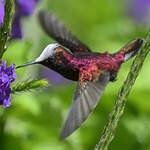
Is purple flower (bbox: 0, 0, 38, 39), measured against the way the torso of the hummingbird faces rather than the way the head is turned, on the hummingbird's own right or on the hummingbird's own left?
on the hummingbird's own right

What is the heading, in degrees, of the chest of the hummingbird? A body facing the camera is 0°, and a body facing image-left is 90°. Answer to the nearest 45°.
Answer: approximately 90°

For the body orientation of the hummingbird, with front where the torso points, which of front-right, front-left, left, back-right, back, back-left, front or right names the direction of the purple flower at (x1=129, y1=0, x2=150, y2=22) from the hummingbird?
right
